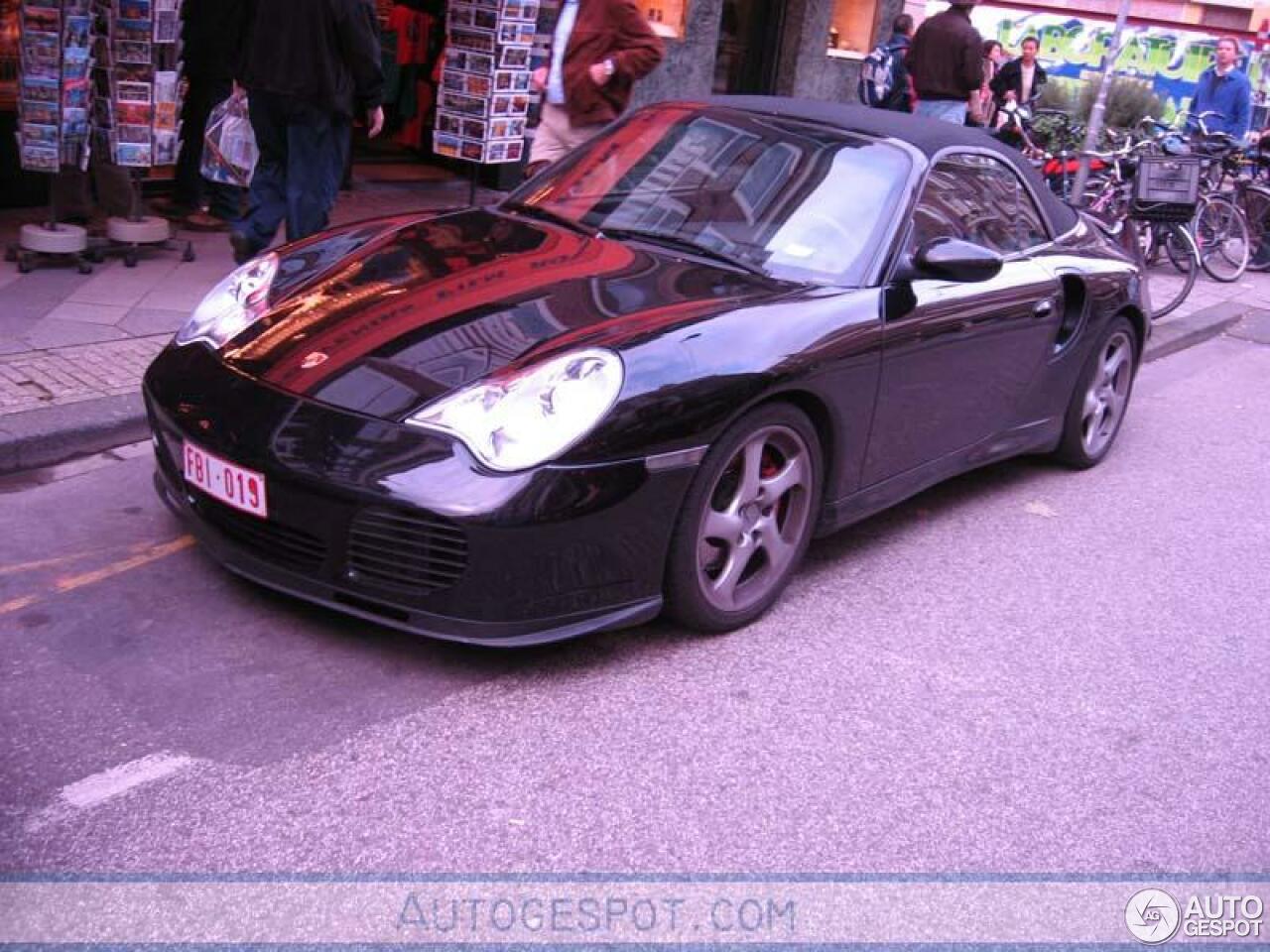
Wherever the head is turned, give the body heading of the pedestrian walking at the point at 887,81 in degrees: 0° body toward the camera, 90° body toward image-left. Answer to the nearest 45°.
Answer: approximately 225°

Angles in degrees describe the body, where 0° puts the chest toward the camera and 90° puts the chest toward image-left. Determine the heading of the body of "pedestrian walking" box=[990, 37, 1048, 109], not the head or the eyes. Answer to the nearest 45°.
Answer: approximately 0°

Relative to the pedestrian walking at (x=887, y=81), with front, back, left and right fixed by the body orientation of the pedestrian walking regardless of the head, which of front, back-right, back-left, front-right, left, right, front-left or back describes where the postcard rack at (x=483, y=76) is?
back

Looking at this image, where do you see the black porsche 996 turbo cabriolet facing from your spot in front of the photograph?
facing the viewer and to the left of the viewer

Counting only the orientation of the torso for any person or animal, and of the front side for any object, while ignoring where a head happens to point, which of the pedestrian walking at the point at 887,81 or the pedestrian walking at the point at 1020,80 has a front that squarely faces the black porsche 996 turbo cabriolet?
the pedestrian walking at the point at 1020,80

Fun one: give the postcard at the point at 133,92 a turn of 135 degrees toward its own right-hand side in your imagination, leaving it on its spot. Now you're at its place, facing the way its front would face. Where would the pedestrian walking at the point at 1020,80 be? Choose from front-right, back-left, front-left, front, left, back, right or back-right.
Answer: right
